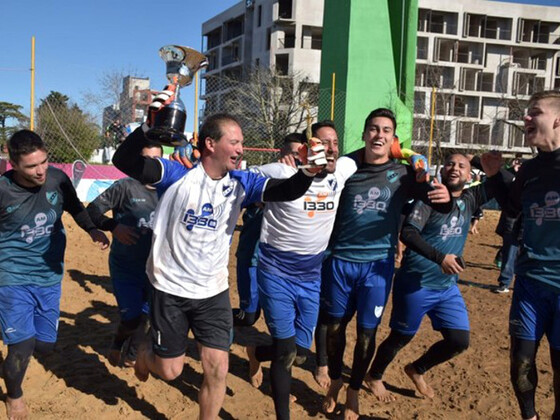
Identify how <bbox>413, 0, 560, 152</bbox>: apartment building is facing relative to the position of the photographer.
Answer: facing the viewer

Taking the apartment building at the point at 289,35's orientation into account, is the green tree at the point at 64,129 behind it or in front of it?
in front

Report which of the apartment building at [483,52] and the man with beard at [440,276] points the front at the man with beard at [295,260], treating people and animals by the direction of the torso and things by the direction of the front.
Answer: the apartment building

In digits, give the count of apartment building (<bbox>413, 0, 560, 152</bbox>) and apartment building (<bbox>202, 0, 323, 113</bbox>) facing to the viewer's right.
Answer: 0

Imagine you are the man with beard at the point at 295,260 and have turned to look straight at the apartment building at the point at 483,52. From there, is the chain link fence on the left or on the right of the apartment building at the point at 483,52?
left

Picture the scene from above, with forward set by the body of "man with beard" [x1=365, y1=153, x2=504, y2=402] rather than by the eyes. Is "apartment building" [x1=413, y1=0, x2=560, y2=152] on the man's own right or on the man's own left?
on the man's own left

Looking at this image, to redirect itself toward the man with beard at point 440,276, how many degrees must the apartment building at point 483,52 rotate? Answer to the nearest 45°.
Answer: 0° — it already faces them

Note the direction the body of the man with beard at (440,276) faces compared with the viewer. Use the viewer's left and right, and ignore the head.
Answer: facing the viewer and to the right of the viewer

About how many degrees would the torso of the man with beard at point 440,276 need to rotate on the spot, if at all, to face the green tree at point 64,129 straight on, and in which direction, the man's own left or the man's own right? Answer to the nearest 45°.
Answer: approximately 180°

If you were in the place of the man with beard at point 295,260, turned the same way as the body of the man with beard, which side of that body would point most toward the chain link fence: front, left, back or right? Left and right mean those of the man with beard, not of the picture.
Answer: back

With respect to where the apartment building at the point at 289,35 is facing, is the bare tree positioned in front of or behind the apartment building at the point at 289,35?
in front

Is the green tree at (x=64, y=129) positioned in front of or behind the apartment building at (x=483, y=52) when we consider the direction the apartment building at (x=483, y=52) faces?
in front

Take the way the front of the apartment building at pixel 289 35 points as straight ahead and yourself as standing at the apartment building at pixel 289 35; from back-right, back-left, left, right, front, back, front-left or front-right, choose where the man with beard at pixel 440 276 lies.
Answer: front-left
